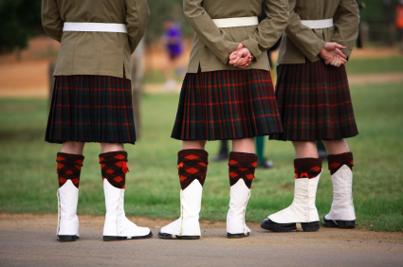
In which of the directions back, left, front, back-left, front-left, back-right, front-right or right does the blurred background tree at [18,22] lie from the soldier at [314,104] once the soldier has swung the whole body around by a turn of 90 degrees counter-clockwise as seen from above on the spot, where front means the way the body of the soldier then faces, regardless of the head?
right

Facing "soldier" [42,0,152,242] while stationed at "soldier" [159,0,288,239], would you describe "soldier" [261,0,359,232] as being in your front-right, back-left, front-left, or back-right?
back-right

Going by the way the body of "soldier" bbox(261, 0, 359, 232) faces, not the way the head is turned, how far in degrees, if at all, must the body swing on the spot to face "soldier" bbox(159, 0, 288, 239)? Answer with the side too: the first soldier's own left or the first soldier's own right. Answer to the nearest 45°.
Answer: approximately 90° to the first soldier's own left

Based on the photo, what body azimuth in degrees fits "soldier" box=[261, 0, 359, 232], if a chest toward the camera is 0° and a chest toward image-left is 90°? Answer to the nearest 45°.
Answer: approximately 135°

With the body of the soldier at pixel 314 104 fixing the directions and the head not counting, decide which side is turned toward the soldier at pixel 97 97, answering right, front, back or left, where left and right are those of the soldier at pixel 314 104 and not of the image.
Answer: left
